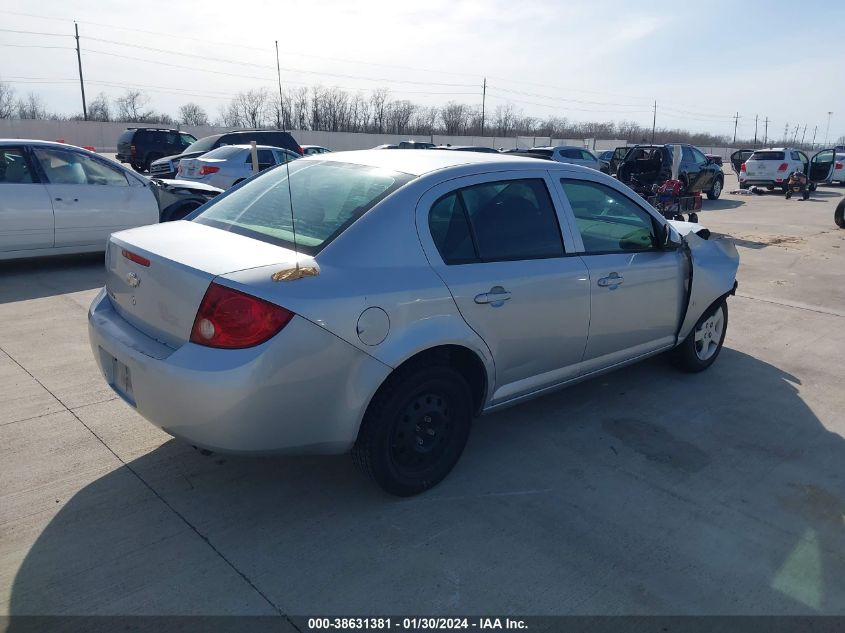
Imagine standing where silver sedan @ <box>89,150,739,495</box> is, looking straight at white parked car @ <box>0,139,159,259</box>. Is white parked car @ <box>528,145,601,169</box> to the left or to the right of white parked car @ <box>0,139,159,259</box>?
right

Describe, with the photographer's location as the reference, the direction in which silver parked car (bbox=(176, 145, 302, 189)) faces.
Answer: facing away from the viewer and to the right of the viewer

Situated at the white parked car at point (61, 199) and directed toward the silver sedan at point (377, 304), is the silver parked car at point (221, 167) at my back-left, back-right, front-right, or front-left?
back-left

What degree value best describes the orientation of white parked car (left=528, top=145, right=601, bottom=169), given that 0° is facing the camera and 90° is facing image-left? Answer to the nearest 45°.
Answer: approximately 225°

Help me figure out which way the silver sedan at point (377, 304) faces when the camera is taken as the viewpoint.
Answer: facing away from the viewer and to the right of the viewer

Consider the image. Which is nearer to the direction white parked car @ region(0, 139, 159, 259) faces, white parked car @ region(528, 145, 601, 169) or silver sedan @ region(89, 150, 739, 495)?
the white parked car

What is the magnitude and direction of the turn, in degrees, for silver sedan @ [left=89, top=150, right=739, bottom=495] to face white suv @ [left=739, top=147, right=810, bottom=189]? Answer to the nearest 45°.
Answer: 0° — it already faces it

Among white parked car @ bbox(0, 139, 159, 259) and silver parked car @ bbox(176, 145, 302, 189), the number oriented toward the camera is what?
0

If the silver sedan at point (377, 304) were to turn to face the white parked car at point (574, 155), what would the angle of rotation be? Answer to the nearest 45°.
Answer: approximately 45° to its left
